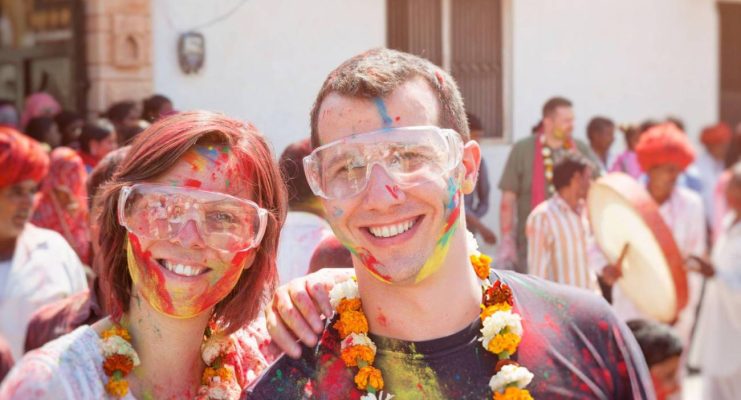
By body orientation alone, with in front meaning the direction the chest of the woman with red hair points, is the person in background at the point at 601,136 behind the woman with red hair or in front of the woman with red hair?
behind

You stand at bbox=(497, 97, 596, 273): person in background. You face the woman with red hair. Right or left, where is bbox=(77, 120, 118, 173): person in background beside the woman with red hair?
right

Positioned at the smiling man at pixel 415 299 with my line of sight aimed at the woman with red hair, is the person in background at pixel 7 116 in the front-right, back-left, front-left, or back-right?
front-right

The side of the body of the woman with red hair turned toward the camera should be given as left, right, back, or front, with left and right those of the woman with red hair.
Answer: front

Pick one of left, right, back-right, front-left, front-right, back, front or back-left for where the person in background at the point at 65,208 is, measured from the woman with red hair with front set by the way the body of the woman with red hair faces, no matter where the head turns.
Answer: back

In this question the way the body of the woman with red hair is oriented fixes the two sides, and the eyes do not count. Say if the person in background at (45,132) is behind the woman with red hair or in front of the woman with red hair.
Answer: behind

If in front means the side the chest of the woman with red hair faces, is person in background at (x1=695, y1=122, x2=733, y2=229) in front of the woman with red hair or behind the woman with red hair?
behind

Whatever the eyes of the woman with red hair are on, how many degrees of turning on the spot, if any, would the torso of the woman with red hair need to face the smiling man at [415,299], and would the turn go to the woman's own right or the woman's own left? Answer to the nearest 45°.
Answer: approximately 45° to the woman's own left

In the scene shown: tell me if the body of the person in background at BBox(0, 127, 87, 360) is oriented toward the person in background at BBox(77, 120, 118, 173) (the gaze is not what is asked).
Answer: no

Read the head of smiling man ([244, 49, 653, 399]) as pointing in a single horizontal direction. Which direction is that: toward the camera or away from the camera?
toward the camera

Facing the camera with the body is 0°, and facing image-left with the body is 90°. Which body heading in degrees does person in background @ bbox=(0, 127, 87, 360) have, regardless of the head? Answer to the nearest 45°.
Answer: approximately 315°

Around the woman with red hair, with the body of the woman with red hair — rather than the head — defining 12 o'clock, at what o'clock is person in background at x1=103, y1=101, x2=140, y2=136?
The person in background is roughly at 6 o'clock from the woman with red hair.

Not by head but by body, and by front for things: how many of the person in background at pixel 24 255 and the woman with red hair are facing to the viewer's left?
0

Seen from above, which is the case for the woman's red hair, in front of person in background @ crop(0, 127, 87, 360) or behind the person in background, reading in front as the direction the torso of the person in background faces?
in front

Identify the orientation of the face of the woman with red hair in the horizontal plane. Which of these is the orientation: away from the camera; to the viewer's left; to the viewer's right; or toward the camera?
toward the camera

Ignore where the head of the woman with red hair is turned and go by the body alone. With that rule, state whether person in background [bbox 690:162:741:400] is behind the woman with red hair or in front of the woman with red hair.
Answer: behind

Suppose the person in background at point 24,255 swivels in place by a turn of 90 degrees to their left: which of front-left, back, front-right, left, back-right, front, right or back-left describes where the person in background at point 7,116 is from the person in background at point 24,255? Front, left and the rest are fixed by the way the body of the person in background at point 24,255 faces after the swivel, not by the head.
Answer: front-left
